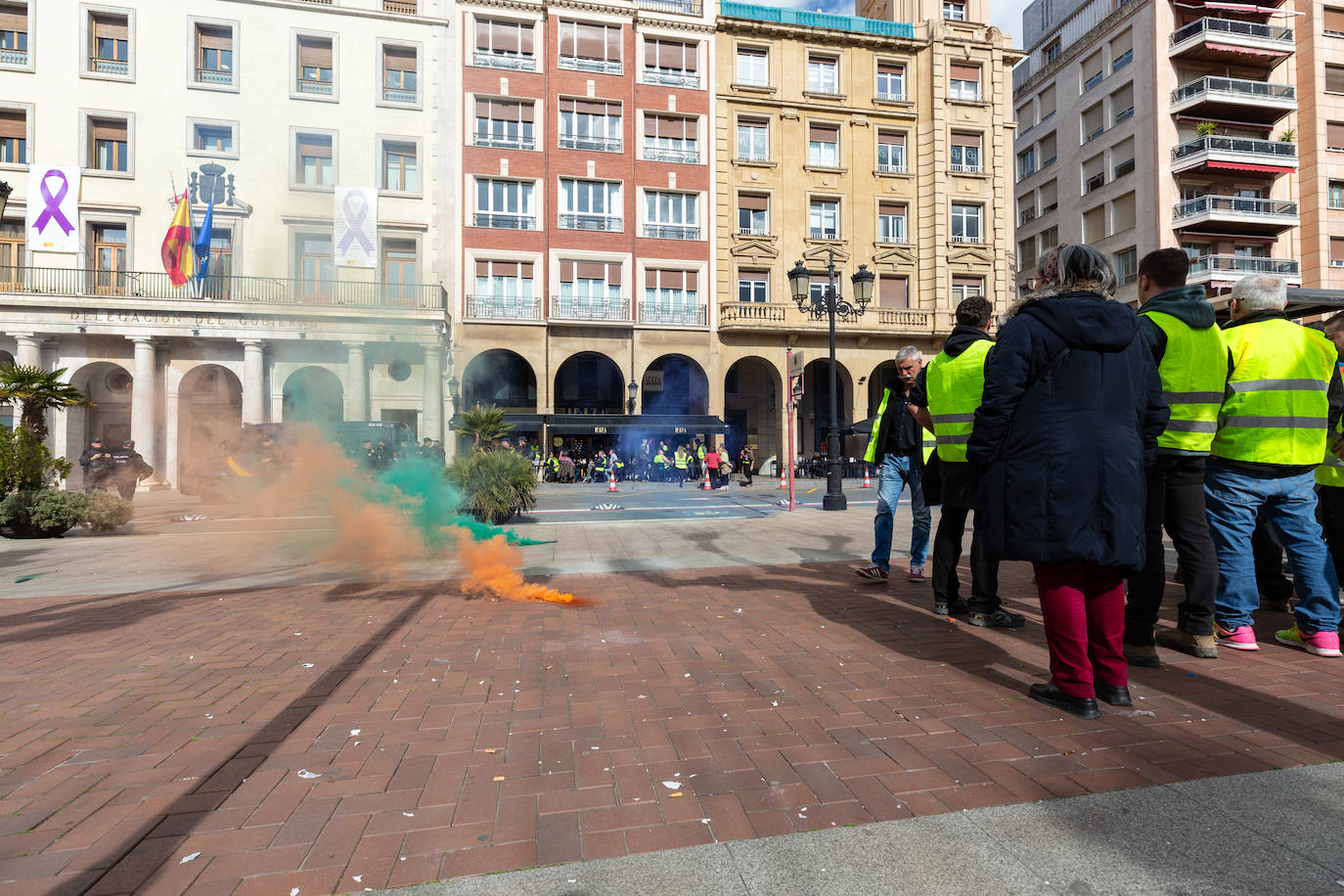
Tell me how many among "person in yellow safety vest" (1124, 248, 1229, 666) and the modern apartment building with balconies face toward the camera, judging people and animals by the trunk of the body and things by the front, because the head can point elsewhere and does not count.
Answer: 1

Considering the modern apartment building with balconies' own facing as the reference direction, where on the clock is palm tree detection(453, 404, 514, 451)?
The palm tree is roughly at 1 o'clock from the modern apartment building with balconies.

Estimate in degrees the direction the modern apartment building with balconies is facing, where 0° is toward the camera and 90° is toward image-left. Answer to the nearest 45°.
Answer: approximately 0°

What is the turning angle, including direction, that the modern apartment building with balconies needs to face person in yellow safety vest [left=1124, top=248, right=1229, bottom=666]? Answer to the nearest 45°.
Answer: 0° — it already faces them

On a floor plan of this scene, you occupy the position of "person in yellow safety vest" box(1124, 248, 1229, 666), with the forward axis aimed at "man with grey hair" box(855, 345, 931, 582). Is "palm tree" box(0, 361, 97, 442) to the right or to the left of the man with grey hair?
left

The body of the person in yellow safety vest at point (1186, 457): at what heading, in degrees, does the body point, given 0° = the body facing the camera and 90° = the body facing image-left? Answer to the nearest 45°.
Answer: approximately 135°
